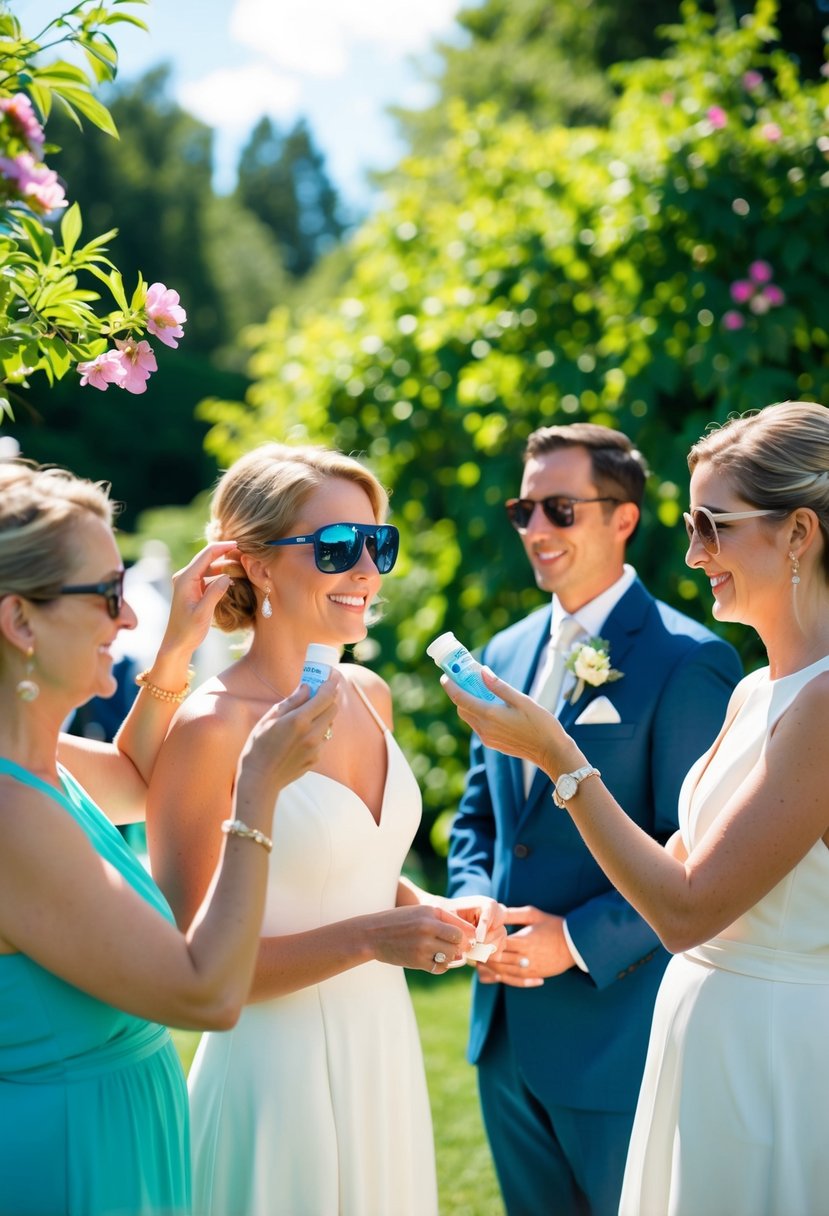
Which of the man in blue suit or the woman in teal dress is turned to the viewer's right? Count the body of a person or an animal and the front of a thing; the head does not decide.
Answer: the woman in teal dress

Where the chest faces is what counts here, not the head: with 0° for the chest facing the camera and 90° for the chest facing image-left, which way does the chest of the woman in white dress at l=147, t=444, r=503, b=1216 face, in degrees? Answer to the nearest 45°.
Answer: approximately 315°

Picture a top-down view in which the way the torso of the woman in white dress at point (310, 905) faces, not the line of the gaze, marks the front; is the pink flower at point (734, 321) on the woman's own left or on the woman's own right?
on the woman's own left

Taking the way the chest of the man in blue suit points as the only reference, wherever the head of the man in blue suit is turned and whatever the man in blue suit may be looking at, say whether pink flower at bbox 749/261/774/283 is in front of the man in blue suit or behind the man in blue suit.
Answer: behind

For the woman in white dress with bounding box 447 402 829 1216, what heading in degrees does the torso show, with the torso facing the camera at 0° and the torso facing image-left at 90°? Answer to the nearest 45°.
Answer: approximately 90°

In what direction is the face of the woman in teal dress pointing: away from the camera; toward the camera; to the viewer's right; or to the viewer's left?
to the viewer's right

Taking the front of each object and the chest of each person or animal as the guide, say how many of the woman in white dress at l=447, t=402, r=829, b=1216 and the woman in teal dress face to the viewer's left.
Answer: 1

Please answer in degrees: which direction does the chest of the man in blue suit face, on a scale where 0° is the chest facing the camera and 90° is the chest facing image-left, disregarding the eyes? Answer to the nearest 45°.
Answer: approximately 45°

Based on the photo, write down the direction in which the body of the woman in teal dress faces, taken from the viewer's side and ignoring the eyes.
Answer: to the viewer's right
